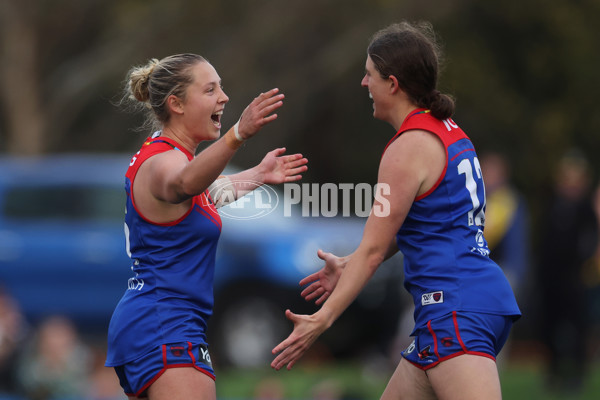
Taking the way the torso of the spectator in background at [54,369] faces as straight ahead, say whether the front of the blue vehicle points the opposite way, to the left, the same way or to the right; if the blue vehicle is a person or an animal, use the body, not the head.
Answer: to the left

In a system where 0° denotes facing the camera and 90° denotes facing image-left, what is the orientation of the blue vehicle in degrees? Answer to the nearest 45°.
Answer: approximately 270°

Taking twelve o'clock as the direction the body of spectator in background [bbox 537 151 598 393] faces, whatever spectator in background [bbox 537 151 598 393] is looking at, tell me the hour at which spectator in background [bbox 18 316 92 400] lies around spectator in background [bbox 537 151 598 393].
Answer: spectator in background [bbox 18 316 92 400] is roughly at 2 o'clock from spectator in background [bbox 537 151 598 393].

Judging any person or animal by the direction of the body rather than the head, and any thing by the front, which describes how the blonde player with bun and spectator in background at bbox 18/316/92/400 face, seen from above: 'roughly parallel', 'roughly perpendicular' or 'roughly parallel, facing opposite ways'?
roughly perpendicular

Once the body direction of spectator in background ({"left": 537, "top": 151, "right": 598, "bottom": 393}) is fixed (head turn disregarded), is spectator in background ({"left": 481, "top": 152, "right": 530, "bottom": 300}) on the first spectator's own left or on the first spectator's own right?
on the first spectator's own right

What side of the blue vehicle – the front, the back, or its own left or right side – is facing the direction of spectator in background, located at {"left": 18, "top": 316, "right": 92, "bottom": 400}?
right

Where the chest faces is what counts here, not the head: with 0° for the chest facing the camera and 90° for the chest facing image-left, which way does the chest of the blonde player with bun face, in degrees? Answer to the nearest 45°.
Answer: approximately 270°
